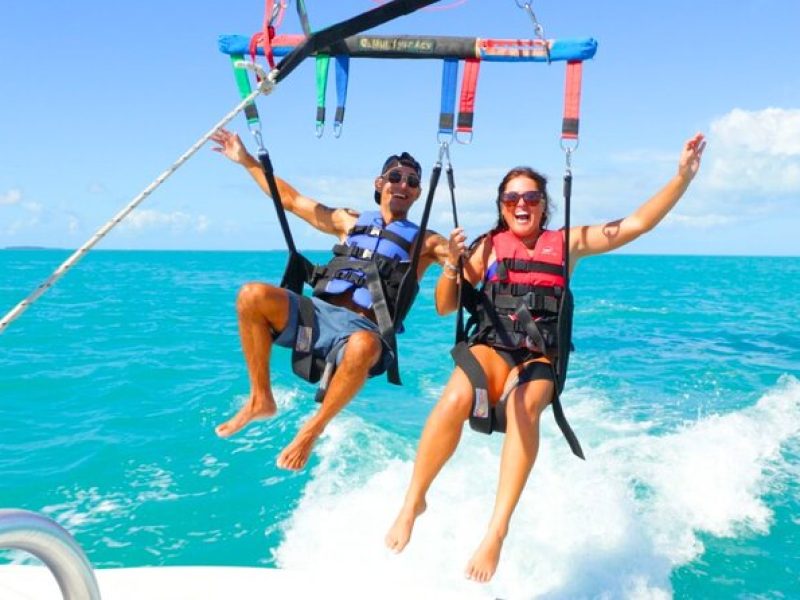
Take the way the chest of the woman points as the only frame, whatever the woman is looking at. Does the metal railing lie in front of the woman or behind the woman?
in front

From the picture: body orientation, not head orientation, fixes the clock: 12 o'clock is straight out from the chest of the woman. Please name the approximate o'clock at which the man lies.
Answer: The man is roughly at 3 o'clock from the woman.

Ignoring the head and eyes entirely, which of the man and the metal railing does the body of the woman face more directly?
the metal railing

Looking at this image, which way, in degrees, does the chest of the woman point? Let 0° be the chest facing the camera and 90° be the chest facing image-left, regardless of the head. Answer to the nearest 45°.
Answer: approximately 0°
